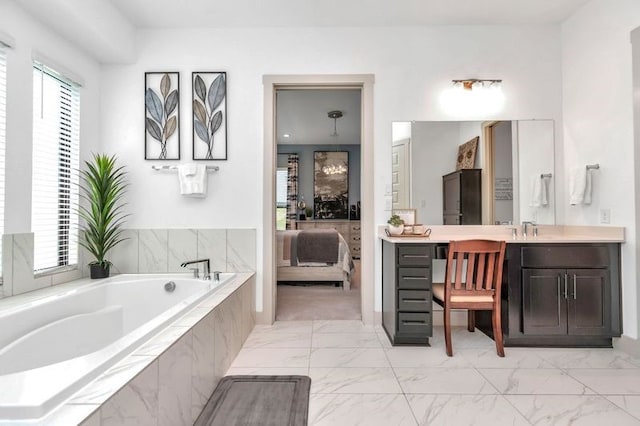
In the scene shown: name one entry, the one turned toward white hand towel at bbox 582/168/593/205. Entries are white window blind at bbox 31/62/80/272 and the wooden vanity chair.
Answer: the white window blind

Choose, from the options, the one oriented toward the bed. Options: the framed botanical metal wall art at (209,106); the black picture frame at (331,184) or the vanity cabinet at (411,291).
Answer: the black picture frame

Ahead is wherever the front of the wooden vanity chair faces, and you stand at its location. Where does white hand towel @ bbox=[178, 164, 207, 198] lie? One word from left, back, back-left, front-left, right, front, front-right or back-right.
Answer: front-left

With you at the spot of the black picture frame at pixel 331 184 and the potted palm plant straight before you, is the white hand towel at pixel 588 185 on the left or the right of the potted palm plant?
left

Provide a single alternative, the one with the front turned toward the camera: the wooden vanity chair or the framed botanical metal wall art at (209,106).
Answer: the framed botanical metal wall art

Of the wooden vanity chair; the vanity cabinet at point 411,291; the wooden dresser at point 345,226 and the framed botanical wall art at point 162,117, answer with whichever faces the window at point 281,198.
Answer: the wooden vanity chair

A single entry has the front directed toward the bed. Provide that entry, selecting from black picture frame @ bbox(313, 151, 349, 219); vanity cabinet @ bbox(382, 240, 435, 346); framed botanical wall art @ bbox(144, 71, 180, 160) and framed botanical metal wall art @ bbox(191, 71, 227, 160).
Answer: the black picture frame

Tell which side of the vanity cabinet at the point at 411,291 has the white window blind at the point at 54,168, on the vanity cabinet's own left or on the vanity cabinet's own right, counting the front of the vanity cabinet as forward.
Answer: on the vanity cabinet's own right

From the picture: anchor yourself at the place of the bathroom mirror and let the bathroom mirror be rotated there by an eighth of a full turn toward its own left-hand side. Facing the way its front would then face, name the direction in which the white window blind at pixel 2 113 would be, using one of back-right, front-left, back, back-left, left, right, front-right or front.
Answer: right

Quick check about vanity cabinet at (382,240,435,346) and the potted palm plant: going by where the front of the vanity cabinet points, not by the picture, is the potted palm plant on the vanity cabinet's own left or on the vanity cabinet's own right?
on the vanity cabinet's own right

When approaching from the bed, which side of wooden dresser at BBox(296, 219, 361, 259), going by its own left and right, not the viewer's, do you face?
front

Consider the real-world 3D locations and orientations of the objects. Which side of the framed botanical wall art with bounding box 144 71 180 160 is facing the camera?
front

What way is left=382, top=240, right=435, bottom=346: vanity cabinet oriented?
toward the camera

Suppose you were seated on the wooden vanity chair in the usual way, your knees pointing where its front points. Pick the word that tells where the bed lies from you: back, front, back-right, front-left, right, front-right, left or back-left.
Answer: front

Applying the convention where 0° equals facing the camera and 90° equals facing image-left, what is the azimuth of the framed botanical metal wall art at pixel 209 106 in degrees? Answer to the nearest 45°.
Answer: approximately 0°

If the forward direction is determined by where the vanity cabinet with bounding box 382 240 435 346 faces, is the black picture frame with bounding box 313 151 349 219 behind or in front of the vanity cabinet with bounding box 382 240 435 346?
behind

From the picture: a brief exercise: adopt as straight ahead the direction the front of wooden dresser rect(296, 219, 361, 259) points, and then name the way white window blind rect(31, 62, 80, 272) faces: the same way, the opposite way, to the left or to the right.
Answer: to the left
